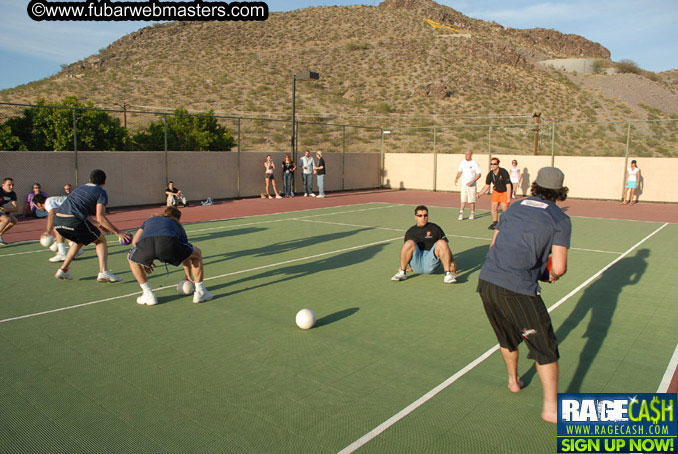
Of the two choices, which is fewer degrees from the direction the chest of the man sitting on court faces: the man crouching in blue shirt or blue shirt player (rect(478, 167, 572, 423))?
the blue shirt player

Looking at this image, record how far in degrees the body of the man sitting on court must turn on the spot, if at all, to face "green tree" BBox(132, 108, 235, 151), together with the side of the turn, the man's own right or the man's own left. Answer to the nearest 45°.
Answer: approximately 135° to the man's own right

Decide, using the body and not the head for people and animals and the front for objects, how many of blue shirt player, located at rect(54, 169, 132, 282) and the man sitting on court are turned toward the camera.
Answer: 1

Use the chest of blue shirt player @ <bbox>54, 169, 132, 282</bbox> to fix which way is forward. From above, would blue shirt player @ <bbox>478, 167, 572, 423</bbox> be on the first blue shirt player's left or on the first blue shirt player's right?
on the first blue shirt player's right

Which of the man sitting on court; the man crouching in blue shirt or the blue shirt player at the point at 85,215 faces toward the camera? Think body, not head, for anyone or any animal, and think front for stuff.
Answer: the man sitting on court

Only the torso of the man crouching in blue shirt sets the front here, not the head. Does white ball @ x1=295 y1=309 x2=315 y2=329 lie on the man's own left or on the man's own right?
on the man's own right

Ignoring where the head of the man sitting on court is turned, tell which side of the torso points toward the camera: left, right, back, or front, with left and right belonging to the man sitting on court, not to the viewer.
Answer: front

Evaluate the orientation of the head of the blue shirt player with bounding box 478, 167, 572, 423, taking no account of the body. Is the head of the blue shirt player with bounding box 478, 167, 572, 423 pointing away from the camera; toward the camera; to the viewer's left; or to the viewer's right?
away from the camera

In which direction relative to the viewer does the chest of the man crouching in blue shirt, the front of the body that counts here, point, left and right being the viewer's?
facing away from the viewer

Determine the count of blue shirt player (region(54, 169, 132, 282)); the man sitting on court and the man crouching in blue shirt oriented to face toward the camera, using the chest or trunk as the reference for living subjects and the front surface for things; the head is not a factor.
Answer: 1

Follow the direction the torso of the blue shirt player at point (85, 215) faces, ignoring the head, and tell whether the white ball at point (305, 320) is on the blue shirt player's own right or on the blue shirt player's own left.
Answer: on the blue shirt player's own right

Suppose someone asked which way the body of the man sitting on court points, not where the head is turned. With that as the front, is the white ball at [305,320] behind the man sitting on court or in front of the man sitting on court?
in front

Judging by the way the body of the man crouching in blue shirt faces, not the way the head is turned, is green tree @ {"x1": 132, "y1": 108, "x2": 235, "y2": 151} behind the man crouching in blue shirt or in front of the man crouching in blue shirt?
in front

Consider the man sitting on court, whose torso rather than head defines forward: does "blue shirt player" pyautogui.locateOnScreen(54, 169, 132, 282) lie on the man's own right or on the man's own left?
on the man's own right

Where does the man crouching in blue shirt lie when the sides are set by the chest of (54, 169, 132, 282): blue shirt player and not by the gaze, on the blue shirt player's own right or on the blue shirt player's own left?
on the blue shirt player's own right
